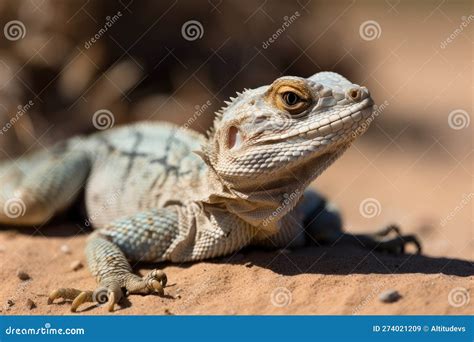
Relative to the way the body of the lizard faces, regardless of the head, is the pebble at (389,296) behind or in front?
in front

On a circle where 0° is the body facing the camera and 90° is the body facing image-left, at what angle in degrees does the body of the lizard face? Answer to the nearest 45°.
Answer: approximately 315°
